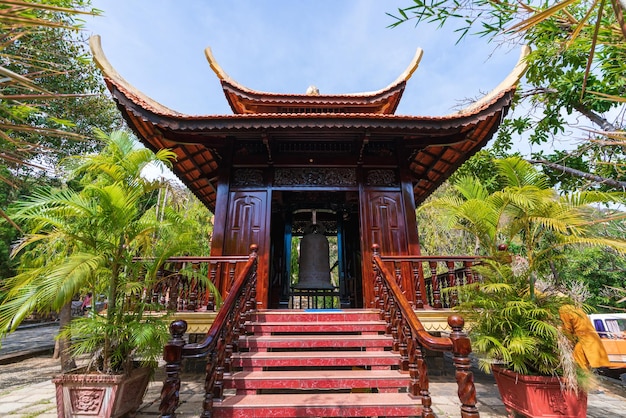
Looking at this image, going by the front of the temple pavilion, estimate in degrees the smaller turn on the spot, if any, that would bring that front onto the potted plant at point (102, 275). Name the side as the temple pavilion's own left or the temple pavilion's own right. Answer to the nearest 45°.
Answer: approximately 45° to the temple pavilion's own right

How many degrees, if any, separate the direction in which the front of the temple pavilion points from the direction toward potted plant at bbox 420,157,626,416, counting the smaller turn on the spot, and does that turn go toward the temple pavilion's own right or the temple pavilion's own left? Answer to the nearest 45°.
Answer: approximately 45° to the temple pavilion's own left

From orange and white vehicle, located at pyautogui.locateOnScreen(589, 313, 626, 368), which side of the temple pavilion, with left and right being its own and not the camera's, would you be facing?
left

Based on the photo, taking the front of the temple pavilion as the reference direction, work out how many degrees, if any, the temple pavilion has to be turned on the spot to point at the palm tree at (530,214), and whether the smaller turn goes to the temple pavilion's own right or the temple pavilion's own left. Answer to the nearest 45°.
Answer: approximately 45° to the temple pavilion's own left

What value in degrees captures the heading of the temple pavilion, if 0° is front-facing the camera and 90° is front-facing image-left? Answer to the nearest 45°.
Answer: approximately 0°

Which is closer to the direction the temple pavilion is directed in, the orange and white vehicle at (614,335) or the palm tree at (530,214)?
the palm tree
